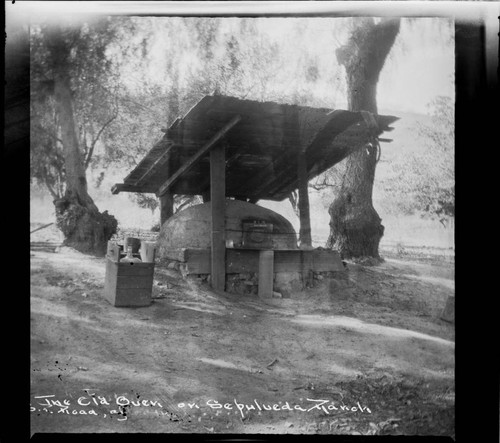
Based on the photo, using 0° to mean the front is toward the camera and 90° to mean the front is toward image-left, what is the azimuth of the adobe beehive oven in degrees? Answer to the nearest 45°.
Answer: approximately 315°
